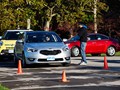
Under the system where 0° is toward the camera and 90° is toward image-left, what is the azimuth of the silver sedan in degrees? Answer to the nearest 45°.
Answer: approximately 0°
